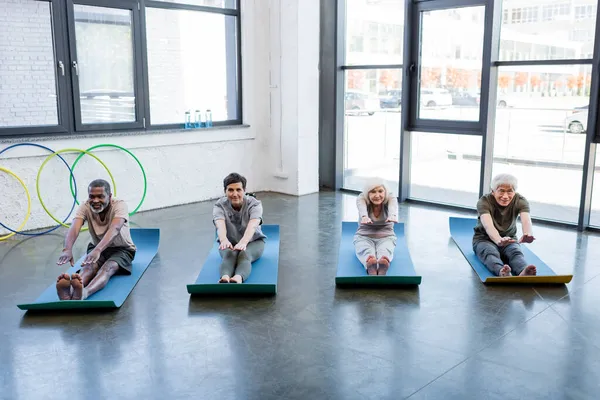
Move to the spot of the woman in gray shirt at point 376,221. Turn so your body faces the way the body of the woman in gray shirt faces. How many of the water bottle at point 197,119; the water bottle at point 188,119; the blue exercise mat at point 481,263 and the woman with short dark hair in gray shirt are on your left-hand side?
1

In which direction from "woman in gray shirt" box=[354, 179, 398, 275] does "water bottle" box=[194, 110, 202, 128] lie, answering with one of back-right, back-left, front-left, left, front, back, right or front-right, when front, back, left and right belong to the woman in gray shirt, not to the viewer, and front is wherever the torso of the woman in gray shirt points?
back-right

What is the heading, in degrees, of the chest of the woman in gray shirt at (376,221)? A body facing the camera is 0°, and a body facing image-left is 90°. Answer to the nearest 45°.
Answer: approximately 0°

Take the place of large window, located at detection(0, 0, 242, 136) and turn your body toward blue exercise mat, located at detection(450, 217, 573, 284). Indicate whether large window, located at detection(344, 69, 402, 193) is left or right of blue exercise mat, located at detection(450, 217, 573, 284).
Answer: left

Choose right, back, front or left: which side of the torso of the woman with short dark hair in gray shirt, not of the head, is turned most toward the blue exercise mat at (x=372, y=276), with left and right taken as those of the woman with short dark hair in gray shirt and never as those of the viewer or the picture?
left

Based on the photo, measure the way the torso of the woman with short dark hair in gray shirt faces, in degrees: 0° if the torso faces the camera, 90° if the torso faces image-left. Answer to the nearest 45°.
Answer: approximately 0°

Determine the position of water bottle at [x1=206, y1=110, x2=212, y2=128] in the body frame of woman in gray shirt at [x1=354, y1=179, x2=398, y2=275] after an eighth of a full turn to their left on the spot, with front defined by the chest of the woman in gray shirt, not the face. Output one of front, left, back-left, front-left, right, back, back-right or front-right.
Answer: back

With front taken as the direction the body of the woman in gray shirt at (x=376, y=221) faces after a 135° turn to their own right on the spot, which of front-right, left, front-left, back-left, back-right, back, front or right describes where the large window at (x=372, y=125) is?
front-right

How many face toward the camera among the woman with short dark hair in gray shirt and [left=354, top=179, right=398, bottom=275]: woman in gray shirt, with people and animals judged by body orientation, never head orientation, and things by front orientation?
2

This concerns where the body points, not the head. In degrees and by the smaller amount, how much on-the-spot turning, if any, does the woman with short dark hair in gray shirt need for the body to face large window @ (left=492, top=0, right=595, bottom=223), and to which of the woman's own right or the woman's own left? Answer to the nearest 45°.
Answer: approximately 135° to the woman's own left
